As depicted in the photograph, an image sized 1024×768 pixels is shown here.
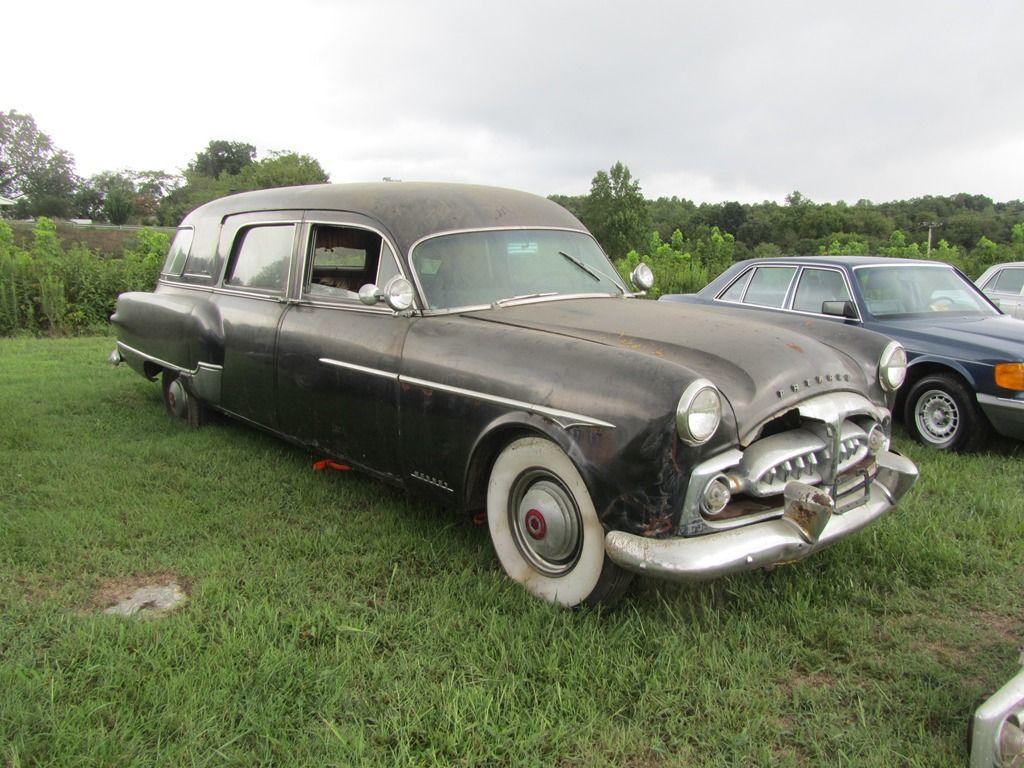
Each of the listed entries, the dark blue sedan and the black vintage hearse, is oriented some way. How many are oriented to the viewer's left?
0

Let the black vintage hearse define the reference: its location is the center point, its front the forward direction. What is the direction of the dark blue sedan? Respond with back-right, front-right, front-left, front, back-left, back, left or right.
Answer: left

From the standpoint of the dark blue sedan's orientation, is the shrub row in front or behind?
behind

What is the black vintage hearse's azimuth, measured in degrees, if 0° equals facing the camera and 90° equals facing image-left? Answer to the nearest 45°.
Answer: approximately 315°

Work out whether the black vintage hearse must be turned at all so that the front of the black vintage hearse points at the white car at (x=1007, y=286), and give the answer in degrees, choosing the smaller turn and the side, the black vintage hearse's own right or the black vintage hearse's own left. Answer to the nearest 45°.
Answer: approximately 90° to the black vintage hearse's own left

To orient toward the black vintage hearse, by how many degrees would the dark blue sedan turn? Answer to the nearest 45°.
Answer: approximately 90° to its right
